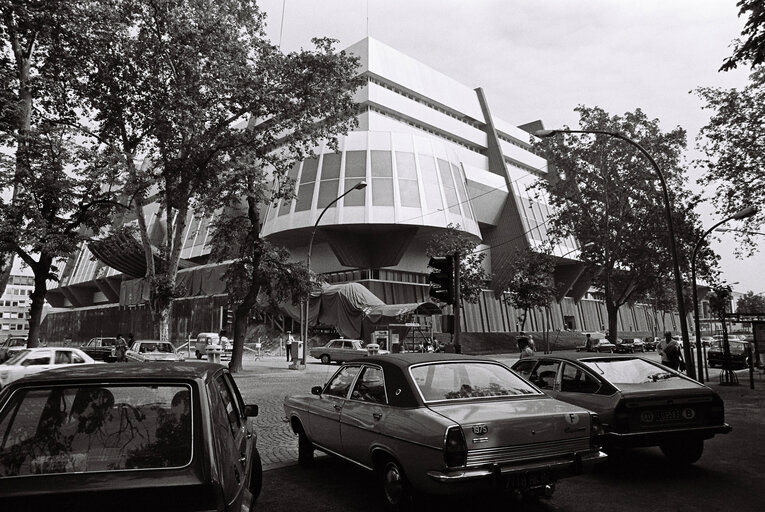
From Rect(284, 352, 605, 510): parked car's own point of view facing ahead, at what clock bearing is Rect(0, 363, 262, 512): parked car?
Rect(0, 363, 262, 512): parked car is roughly at 9 o'clock from Rect(284, 352, 605, 510): parked car.

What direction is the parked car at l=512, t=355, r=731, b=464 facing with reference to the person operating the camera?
facing away from the viewer and to the left of the viewer

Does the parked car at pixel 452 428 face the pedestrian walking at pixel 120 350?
yes

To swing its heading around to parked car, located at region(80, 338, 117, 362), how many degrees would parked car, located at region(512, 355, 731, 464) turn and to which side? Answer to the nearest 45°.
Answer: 0° — it already faces it

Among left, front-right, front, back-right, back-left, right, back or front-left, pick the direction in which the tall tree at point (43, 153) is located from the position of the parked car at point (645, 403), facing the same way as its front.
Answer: front-left

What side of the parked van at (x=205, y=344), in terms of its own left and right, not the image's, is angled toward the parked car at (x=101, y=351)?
right

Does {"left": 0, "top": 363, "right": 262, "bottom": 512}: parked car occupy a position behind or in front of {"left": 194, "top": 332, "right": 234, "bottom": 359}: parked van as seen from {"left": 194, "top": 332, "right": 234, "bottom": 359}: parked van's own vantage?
in front

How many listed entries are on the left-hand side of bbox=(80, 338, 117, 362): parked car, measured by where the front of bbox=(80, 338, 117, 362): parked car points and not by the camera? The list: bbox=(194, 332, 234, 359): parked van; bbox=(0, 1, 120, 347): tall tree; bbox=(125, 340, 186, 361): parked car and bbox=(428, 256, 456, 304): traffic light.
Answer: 3

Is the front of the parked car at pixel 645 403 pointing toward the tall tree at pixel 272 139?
yes

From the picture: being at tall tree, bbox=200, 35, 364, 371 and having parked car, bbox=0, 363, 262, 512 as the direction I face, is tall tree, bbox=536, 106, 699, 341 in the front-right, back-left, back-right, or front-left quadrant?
back-left

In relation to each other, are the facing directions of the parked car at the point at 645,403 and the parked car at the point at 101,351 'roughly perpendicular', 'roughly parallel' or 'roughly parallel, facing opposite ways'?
roughly perpendicular

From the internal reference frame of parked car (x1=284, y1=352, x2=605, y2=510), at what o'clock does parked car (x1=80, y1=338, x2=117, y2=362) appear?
parked car (x1=80, y1=338, x2=117, y2=362) is roughly at 12 o'clock from parked car (x1=284, y1=352, x2=605, y2=510).
